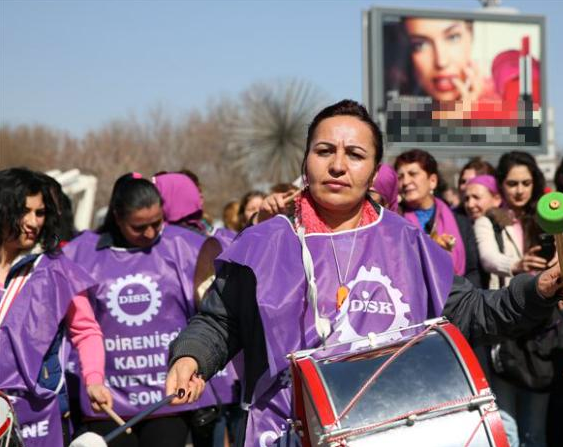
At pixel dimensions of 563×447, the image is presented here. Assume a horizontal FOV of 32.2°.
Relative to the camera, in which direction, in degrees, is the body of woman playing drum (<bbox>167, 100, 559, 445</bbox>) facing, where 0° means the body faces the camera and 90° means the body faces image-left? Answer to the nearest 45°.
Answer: approximately 0°

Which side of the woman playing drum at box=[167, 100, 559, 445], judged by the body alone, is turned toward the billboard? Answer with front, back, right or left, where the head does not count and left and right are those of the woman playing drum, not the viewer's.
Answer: back
